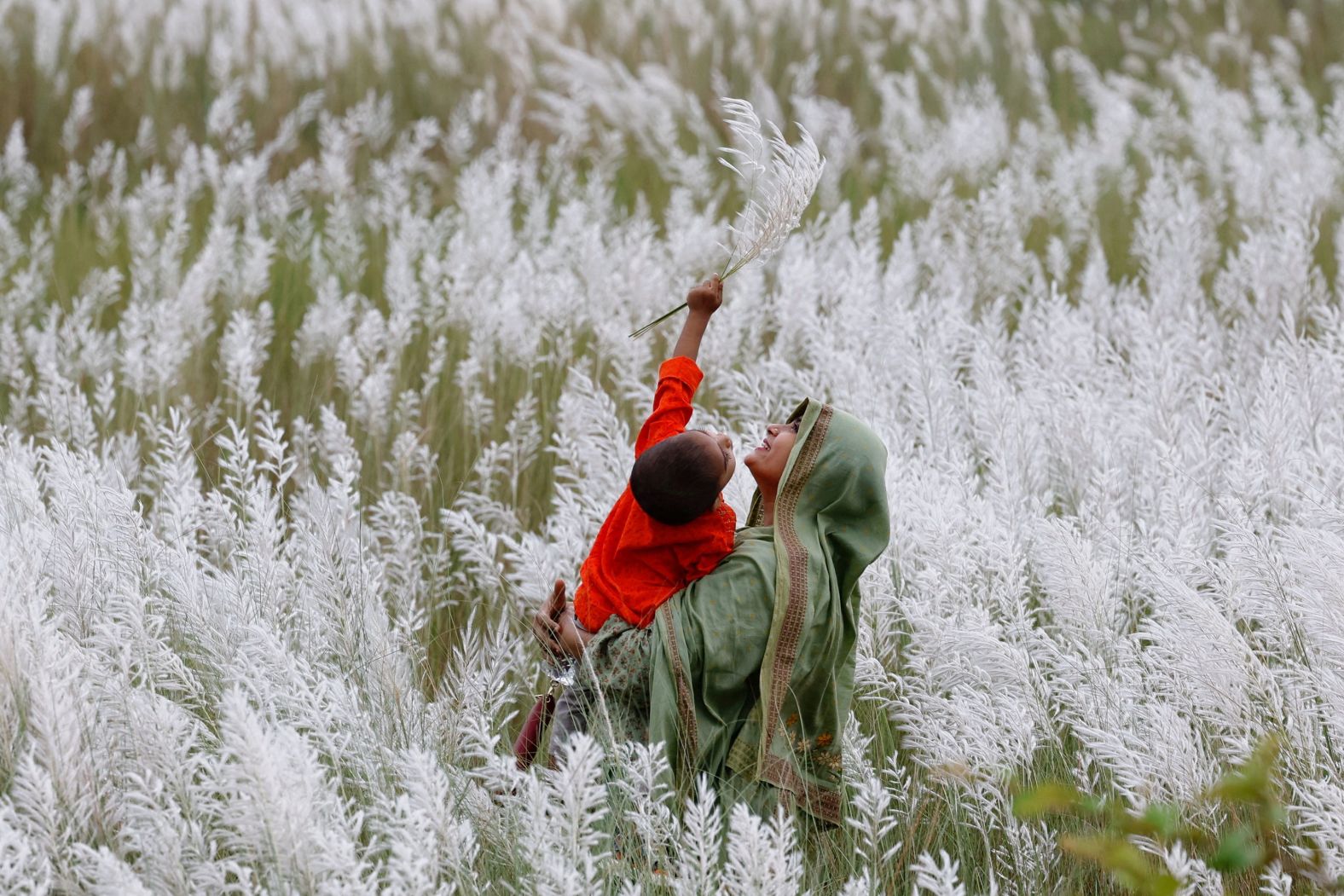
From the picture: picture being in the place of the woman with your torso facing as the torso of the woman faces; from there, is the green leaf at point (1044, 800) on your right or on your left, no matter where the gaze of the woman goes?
on your left

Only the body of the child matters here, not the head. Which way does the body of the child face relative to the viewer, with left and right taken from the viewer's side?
facing away from the viewer and to the right of the viewer

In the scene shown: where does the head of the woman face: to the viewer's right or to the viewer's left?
to the viewer's left

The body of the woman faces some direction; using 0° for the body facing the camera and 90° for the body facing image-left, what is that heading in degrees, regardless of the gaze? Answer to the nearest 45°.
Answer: approximately 90°
